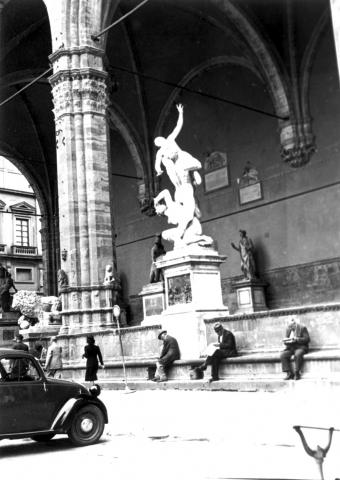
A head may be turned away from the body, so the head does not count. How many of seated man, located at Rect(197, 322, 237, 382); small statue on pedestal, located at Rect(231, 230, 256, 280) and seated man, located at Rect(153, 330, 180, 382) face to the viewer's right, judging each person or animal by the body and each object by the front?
0

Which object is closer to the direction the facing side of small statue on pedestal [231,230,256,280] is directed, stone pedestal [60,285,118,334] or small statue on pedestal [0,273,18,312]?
the stone pedestal

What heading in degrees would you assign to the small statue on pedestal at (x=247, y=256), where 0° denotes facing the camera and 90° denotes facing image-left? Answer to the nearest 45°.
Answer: approximately 45°

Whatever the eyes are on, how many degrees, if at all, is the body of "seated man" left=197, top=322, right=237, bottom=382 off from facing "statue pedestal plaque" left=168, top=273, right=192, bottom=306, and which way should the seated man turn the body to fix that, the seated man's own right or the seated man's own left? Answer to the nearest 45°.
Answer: approximately 90° to the seated man's own right

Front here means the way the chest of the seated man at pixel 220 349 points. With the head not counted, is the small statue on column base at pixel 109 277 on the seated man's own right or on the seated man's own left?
on the seated man's own right

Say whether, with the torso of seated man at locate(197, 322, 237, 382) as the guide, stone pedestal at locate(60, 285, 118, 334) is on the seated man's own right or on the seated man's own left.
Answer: on the seated man's own right

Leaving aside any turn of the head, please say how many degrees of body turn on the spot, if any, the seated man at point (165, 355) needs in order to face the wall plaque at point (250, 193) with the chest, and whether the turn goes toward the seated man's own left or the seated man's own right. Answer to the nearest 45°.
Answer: approximately 135° to the seated man's own right

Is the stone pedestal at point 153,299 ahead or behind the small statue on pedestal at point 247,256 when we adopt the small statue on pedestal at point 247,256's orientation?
ahead

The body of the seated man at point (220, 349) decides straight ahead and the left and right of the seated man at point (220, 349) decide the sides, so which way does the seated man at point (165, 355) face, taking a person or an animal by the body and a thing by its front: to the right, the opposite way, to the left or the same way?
the same way

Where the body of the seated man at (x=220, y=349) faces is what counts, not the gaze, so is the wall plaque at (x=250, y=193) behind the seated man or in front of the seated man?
behind

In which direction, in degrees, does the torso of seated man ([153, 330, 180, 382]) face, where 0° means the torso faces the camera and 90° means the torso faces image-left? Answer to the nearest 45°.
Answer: approximately 45°

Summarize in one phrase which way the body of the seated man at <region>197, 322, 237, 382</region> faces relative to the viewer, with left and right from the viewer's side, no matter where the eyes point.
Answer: facing the viewer and to the left of the viewer
